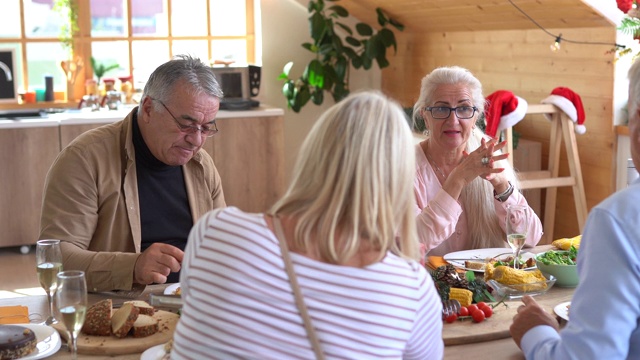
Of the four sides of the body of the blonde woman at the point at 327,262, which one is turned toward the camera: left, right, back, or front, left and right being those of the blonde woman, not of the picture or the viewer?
back

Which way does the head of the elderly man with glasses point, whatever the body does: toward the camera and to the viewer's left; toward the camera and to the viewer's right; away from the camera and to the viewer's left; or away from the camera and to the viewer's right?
toward the camera and to the viewer's right

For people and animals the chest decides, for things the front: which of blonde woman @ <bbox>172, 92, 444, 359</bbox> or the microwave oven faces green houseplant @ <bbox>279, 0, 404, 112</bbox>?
the blonde woman

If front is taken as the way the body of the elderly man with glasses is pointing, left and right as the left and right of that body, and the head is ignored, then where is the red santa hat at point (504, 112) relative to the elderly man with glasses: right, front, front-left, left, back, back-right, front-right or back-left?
left

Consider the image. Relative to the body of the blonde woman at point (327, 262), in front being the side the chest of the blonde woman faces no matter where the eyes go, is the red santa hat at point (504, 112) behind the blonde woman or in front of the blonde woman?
in front

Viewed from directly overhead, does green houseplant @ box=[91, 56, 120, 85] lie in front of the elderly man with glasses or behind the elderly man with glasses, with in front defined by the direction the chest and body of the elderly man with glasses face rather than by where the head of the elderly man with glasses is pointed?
behind

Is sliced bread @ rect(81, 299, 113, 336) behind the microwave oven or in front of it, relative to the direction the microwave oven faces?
in front

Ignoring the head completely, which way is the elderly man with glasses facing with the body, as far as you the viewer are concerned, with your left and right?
facing the viewer and to the right of the viewer

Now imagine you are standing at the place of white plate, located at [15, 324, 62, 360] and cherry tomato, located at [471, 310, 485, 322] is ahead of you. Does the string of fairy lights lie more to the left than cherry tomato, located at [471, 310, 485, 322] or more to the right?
left

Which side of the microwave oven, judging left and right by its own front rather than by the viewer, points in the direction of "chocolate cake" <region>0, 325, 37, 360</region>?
front

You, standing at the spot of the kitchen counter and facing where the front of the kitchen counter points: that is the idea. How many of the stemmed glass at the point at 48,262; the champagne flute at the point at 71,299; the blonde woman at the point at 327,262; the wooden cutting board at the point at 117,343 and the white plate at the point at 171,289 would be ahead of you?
5

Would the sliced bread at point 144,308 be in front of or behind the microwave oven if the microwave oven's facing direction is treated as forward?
in front

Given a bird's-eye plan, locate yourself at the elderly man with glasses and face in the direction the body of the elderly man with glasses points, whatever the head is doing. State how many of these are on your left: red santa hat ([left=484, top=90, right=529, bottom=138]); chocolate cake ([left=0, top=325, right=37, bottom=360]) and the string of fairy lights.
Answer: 2

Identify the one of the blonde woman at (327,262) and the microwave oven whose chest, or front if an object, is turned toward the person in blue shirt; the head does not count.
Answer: the microwave oven

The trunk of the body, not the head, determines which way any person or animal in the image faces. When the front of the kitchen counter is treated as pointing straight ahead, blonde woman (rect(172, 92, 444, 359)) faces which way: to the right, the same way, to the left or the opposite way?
the opposite way
